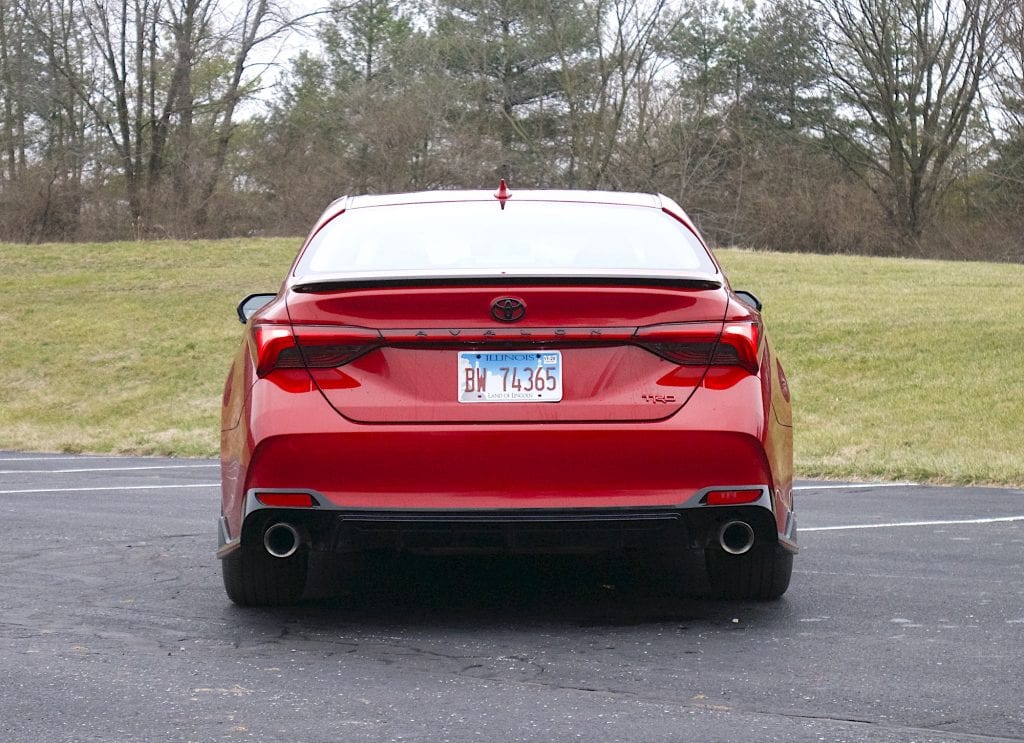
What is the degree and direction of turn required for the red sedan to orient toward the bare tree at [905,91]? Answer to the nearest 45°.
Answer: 0° — it already faces it

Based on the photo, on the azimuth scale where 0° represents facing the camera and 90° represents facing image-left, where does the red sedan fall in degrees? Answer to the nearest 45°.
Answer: approximately 180°
